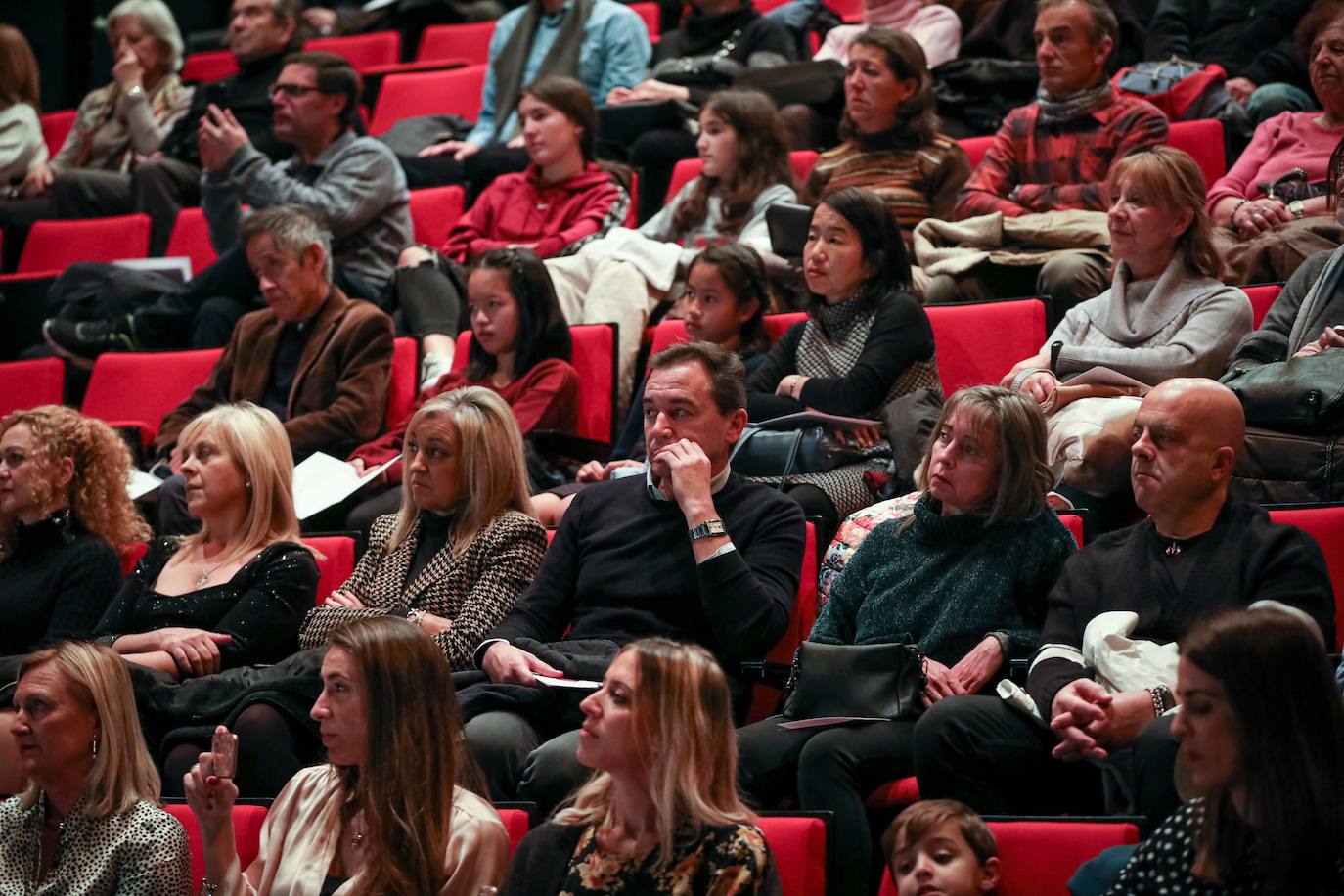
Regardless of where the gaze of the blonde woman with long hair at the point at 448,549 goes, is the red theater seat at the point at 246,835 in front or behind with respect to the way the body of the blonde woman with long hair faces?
in front

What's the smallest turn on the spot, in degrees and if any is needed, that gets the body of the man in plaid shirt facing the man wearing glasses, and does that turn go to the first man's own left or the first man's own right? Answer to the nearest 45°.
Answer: approximately 45° to the first man's own right

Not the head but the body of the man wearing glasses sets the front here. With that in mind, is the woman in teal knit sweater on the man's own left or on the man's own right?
on the man's own left

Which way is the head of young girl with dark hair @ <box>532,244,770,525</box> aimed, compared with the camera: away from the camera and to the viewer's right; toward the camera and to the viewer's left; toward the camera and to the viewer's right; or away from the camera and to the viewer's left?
toward the camera and to the viewer's left

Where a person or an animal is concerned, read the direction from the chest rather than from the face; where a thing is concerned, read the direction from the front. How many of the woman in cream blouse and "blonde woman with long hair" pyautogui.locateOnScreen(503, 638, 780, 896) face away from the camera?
0

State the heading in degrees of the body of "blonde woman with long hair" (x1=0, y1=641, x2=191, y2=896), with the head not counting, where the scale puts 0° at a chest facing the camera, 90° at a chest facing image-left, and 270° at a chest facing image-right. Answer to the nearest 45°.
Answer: approximately 45°

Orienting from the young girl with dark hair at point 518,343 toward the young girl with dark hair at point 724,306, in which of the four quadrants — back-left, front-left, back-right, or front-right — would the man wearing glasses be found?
back-left

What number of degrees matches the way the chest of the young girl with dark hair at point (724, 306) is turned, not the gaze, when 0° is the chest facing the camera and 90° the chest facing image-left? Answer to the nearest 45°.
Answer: approximately 45°

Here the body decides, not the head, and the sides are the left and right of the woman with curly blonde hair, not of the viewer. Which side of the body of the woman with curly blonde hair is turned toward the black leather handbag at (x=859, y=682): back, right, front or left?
left

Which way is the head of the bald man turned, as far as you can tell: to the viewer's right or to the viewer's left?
to the viewer's left

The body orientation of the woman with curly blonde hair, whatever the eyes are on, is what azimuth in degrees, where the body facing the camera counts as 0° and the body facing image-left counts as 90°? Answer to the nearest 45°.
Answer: approximately 45°
